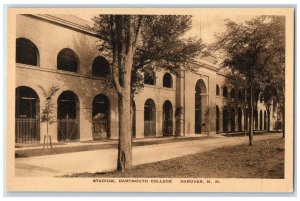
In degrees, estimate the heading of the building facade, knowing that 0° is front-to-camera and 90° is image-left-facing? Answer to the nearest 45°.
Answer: approximately 315°
